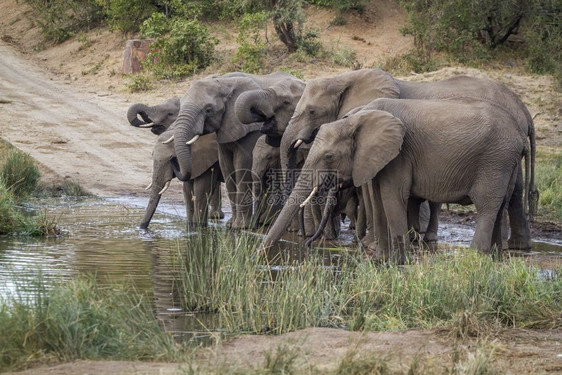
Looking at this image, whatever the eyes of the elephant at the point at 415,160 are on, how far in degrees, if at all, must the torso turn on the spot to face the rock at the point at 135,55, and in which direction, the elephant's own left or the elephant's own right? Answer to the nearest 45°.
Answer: approximately 45° to the elephant's own right

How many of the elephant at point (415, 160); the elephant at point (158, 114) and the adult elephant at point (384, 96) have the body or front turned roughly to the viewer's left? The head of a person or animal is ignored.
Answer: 3

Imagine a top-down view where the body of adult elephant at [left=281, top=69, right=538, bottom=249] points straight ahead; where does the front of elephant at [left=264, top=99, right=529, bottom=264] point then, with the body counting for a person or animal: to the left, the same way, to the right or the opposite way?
the same way

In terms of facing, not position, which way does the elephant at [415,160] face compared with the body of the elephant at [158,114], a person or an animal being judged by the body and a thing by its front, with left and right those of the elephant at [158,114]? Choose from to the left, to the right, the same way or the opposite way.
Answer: the same way

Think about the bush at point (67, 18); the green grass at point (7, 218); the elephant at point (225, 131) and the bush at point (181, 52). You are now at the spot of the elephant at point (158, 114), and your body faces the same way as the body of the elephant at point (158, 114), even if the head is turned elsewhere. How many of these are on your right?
2

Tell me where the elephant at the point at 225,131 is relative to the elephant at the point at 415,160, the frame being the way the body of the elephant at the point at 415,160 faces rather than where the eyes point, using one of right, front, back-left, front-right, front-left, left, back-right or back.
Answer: front-right

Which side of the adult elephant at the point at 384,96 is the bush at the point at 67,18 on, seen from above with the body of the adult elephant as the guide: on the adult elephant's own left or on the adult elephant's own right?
on the adult elephant's own right

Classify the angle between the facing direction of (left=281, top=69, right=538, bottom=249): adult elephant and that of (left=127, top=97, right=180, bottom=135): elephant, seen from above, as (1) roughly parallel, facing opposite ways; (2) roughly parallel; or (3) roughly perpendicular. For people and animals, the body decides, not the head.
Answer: roughly parallel

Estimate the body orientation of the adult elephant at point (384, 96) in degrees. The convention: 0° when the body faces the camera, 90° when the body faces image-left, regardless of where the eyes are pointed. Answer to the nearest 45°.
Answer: approximately 90°

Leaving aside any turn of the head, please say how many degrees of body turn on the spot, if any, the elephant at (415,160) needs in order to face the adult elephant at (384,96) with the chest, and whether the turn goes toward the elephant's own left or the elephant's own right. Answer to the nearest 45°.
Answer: approximately 90° to the elephant's own right

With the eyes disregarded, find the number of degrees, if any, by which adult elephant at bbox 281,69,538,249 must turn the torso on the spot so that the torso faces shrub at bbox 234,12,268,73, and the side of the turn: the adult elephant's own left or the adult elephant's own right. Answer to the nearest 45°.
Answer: approximately 90° to the adult elephant's own right

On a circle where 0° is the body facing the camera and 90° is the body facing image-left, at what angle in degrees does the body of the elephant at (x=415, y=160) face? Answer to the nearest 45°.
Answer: approximately 90°

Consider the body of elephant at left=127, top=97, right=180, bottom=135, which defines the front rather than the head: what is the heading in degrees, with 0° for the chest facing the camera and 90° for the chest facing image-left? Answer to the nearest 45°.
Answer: approximately 90°

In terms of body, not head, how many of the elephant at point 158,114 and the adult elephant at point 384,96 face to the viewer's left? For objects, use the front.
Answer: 2
